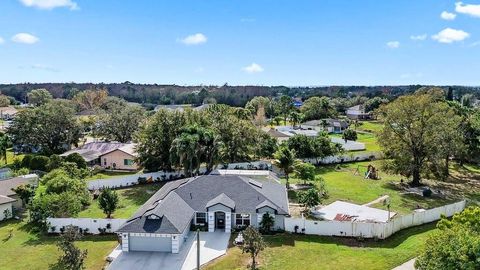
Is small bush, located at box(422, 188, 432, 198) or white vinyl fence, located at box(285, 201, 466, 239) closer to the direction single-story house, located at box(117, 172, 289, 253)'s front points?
the white vinyl fence

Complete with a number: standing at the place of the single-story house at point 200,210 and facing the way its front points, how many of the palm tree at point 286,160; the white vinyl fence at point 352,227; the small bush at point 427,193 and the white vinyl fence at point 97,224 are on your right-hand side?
1

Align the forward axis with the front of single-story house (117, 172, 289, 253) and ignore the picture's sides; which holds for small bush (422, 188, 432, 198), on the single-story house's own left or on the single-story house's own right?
on the single-story house's own left

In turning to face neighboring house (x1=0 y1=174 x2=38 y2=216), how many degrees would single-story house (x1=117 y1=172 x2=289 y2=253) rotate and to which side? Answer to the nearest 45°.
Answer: approximately 135° to its right

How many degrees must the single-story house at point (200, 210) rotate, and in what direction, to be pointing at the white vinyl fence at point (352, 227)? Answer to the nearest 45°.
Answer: approximately 90° to its left

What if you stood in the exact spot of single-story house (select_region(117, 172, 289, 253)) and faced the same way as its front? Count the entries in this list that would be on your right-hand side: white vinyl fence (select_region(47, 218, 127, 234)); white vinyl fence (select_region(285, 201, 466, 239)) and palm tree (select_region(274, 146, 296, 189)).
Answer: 1

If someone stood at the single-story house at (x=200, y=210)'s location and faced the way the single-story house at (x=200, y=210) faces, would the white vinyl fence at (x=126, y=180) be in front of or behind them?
behind

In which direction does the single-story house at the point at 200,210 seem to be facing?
toward the camera

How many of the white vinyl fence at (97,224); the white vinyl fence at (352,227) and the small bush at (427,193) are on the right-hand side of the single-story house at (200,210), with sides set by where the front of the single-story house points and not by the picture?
1

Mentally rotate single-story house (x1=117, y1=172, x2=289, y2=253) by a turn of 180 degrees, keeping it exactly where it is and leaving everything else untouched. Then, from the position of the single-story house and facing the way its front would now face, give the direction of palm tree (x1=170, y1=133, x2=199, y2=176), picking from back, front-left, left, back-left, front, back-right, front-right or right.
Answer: front

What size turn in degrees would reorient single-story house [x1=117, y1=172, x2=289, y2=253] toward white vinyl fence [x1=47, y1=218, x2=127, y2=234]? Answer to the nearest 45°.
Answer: approximately 90° to its right

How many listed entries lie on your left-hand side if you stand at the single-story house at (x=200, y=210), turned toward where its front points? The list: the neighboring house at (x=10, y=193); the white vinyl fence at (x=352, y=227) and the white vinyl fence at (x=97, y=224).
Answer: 1

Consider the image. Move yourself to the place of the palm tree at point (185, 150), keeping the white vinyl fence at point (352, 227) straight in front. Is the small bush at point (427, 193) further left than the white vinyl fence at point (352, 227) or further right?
left

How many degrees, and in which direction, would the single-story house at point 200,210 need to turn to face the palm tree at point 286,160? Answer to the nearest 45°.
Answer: approximately 135° to its left
